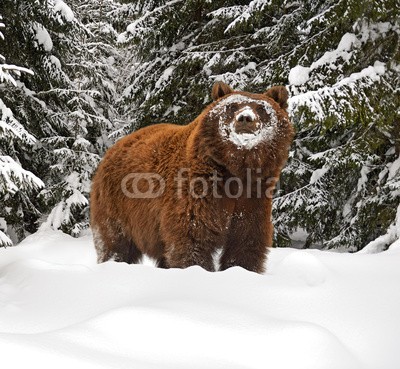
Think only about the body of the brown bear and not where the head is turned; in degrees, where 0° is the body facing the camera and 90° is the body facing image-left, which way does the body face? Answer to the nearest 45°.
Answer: approximately 315°

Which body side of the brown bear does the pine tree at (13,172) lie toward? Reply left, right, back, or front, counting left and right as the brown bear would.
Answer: back

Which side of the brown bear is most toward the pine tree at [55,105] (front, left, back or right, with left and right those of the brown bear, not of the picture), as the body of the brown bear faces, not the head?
back
